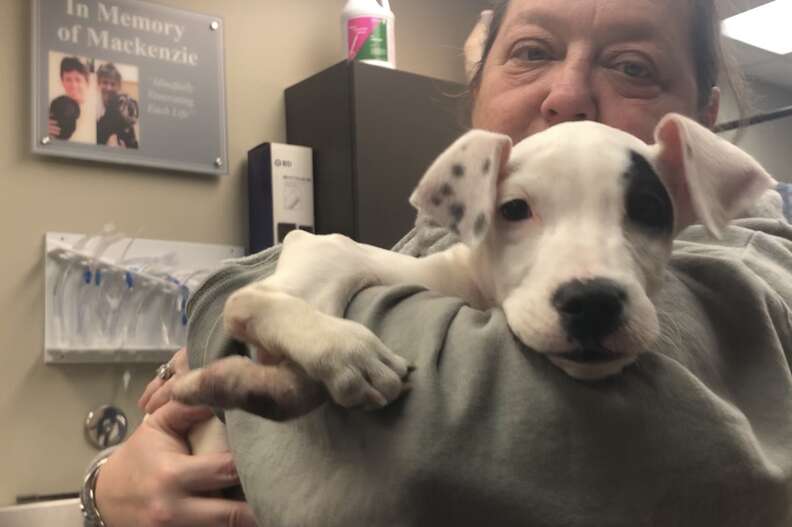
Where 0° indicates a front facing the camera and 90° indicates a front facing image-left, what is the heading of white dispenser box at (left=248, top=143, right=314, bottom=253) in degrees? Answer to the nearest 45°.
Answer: approximately 315°

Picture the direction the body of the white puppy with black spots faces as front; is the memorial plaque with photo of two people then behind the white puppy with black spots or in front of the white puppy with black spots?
behind

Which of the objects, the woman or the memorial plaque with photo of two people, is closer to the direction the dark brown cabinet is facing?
the woman

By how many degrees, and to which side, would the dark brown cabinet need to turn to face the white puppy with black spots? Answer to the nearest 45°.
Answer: approximately 45° to its right

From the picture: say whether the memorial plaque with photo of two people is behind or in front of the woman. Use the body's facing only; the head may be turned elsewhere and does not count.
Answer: behind

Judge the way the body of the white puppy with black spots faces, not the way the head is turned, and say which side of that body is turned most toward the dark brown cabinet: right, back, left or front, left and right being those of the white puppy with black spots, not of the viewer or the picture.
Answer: back

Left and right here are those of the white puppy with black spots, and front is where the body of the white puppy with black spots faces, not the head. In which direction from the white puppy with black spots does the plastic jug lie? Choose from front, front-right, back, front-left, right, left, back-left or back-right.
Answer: back

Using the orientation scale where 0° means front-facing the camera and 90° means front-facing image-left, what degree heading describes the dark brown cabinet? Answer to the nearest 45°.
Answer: approximately 315°
